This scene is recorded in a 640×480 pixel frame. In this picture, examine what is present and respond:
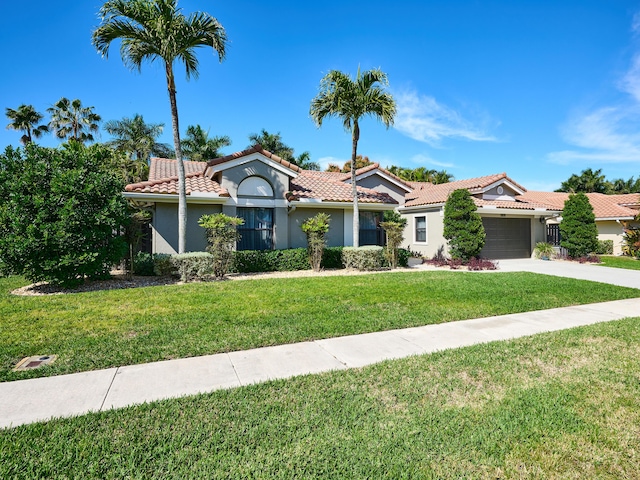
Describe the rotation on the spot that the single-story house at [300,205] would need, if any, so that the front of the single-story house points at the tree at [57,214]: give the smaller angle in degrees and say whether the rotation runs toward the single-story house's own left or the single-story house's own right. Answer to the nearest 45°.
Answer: approximately 45° to the single-story house's own right

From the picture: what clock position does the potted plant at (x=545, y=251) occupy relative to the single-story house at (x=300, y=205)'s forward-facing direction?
The potted plant is roughly at 8 o'clock from the single-story house.

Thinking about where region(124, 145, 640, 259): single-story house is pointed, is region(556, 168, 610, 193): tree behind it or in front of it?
behind

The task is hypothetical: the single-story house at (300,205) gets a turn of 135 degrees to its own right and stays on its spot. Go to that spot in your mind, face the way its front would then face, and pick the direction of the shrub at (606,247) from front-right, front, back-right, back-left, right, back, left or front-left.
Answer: right

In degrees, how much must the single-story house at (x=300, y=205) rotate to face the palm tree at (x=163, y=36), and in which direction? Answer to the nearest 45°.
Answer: approximately 45° to its right

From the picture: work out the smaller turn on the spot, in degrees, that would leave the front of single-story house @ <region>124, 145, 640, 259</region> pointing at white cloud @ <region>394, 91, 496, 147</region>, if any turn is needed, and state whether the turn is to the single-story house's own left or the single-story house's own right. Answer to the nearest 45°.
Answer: approximately 135° to the single-story house's own left

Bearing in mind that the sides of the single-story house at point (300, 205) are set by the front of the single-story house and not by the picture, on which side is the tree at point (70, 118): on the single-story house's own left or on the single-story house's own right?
on the single-story house's own right

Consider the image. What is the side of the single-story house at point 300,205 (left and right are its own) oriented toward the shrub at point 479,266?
left

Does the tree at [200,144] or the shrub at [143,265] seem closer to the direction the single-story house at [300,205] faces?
the shrub

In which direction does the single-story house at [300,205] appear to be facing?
toward the camera

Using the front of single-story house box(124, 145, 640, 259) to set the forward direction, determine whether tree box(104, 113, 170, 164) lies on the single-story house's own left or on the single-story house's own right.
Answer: on the single-story house's own right

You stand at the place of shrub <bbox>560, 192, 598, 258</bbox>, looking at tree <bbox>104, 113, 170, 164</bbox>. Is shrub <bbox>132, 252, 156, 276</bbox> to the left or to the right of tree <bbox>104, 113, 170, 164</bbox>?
left
